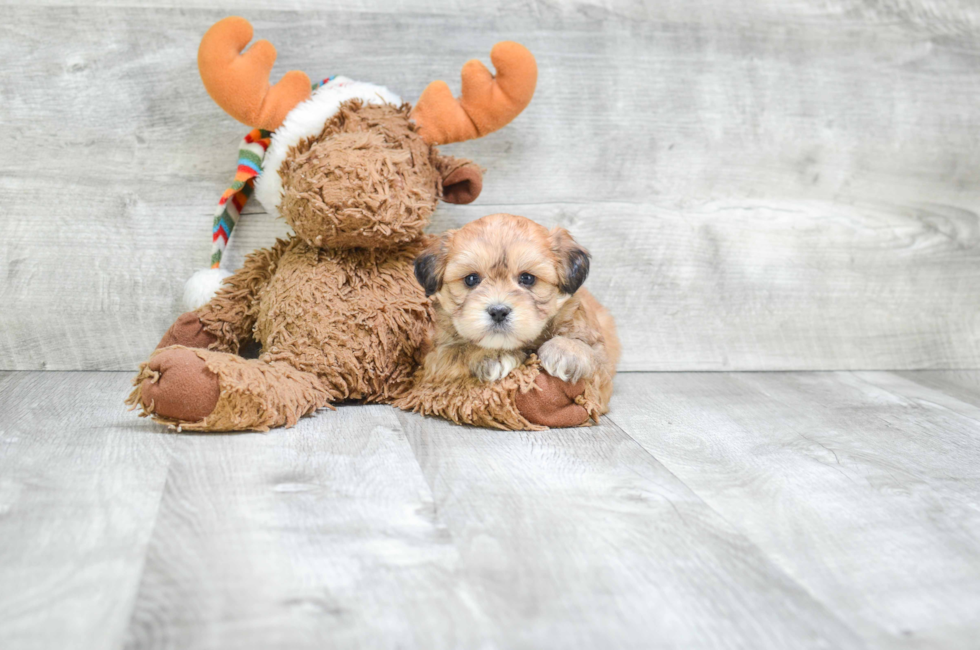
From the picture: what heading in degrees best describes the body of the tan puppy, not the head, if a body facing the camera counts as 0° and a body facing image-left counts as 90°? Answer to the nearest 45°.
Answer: approximately 0°
